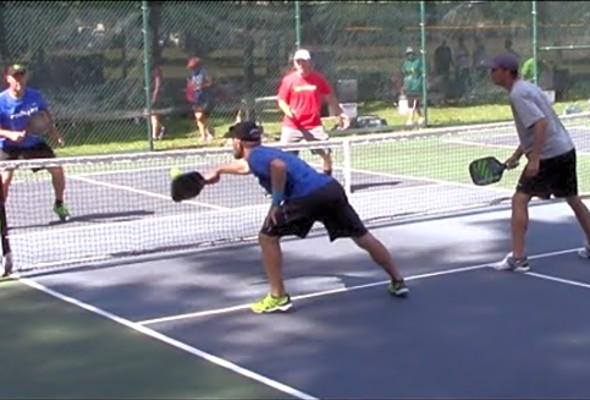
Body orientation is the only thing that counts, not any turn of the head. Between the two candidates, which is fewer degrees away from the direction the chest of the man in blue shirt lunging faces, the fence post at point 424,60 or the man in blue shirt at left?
the man in blue shirt at left

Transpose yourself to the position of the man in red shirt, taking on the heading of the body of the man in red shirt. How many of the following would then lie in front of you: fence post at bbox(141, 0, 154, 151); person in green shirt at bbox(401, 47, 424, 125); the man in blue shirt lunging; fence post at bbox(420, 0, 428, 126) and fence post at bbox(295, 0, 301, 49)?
1

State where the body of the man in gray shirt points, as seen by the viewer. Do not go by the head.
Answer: to the viewer's left

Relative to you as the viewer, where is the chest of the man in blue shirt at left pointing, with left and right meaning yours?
facing the viewer

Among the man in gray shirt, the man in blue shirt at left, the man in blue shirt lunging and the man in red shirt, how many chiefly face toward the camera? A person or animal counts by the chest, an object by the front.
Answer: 2

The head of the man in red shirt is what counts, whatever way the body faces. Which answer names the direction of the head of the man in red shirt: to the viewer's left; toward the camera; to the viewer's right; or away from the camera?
toward the camera

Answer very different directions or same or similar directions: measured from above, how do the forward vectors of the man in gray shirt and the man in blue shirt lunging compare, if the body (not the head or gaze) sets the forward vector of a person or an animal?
same or similar directions

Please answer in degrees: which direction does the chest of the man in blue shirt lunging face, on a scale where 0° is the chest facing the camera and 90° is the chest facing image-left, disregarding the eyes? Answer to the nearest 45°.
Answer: approximately 90°

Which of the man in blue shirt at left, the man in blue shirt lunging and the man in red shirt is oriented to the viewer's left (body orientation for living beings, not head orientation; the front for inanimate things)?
the man in blue shirt lunging
